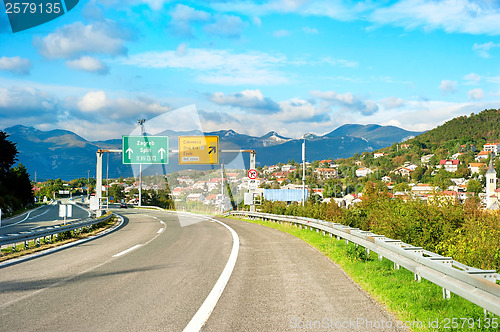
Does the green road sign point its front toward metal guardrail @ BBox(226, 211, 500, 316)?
yes

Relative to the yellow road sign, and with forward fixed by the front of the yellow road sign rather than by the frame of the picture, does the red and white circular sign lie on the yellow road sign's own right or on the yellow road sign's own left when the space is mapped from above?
on the yellow road sign's own left

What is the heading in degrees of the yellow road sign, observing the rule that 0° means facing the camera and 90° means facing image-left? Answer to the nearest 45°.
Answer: approximately 0°

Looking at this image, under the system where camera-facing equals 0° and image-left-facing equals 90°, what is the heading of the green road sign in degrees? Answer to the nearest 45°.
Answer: approximately 0°

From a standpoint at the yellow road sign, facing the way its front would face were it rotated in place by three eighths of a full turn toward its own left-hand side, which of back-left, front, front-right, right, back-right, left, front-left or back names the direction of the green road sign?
back-left

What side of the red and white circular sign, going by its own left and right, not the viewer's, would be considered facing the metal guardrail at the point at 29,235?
front

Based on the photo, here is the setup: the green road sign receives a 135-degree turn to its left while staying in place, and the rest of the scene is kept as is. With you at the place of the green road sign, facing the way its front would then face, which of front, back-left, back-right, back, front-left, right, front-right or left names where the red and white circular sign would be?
front-right

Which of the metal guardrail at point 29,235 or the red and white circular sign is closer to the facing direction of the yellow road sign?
the metal guardrail

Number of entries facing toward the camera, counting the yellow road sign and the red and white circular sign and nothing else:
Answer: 2

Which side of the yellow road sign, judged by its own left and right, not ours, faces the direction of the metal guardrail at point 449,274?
front
